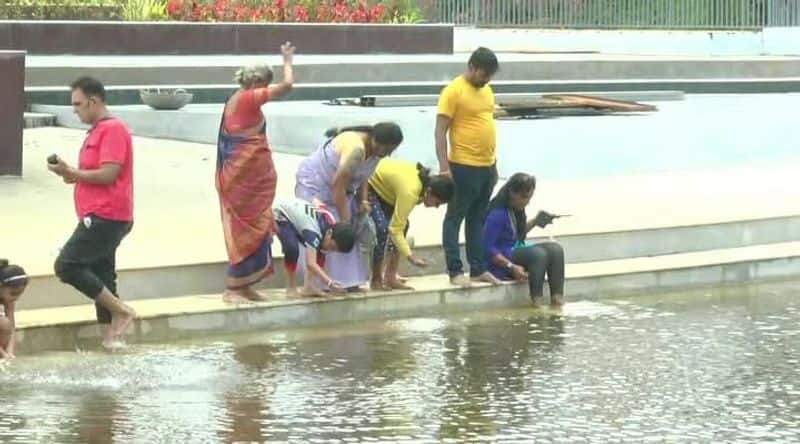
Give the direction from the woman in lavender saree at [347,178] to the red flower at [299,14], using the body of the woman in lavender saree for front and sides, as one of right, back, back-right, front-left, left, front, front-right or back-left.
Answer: back-left

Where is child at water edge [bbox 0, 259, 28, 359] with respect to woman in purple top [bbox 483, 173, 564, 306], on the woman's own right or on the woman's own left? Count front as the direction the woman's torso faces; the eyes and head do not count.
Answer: on the woman's own right

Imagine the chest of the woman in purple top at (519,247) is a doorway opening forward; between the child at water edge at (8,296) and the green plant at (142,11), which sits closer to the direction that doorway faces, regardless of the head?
the child at water edge

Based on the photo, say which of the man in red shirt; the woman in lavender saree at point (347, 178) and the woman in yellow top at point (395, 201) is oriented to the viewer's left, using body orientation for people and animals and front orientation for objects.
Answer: the man in red shirt

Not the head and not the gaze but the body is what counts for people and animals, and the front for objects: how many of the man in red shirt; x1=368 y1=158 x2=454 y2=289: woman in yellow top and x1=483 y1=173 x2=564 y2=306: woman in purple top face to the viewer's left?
1

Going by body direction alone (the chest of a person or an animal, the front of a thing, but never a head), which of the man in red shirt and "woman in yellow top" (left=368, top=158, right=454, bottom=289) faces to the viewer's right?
the woman in yellow top

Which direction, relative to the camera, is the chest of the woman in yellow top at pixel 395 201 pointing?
to the viewer's right

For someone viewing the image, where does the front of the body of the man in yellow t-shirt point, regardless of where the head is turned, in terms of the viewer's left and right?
facing the viewer and to the right of the viewer

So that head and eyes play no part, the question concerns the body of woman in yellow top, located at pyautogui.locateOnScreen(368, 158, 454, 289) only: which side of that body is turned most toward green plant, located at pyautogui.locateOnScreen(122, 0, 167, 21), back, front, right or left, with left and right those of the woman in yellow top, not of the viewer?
left

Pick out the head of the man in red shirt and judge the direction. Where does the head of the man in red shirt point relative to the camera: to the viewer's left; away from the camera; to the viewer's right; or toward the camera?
to the viewer's left
